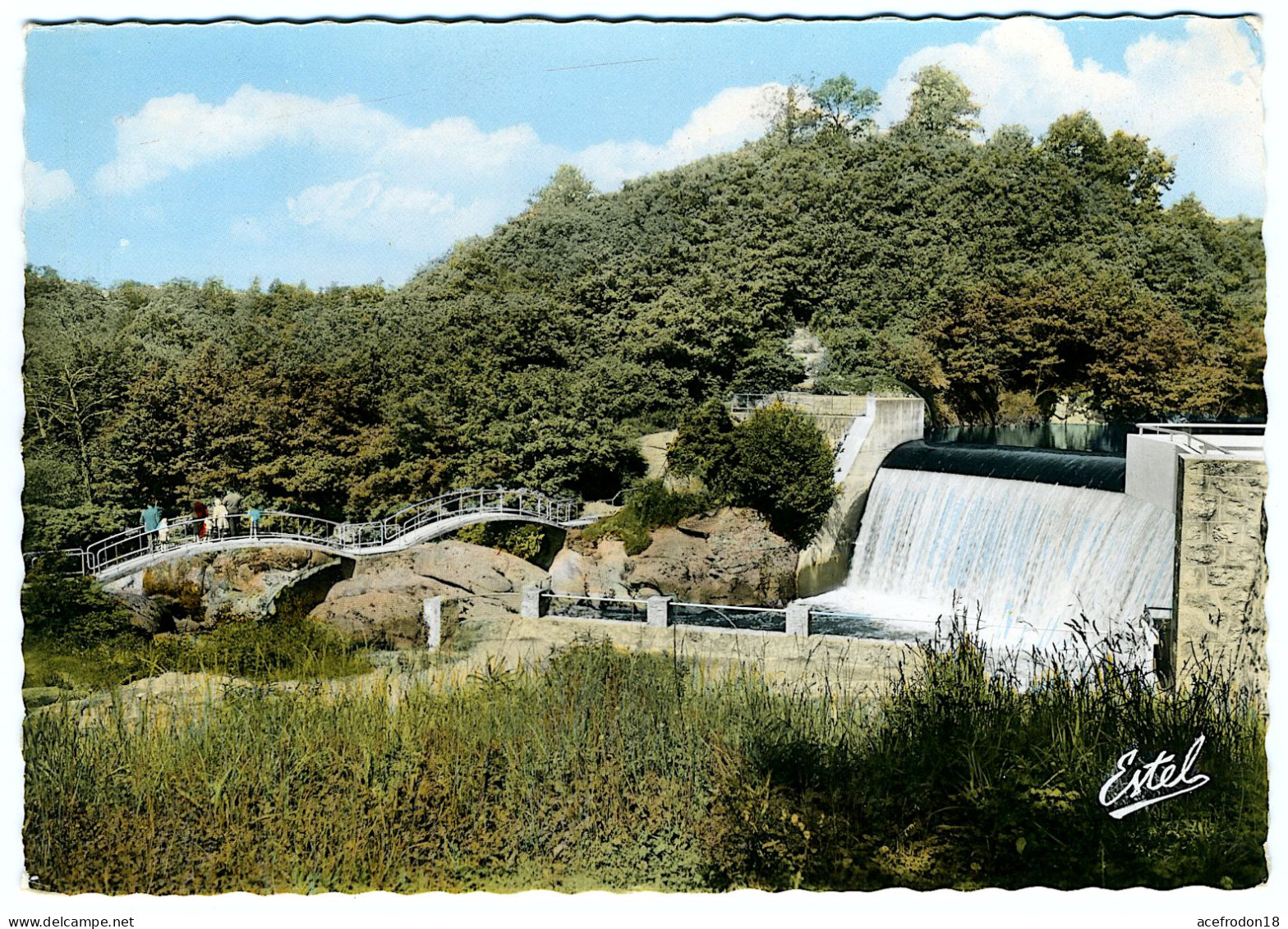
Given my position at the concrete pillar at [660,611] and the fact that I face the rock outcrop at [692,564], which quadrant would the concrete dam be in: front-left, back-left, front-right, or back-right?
front-right
